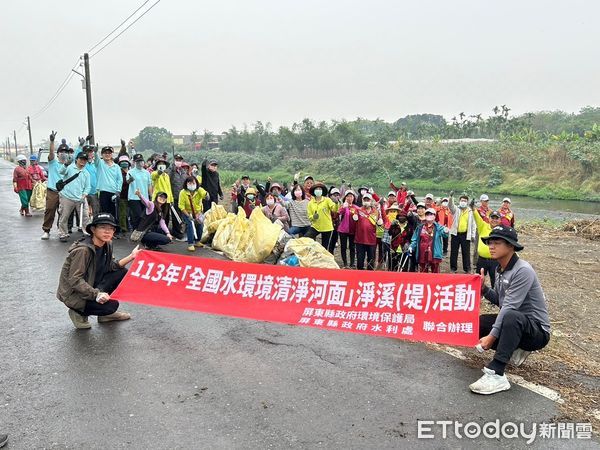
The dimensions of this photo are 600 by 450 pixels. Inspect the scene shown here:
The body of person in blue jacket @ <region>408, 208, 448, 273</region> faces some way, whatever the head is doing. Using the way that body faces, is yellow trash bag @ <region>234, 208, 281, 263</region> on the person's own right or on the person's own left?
on the person's own right

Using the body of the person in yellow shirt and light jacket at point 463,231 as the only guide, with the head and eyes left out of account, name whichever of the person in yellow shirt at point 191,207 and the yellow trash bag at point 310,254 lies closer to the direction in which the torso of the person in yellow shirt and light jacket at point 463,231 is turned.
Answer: the yellow trash bag

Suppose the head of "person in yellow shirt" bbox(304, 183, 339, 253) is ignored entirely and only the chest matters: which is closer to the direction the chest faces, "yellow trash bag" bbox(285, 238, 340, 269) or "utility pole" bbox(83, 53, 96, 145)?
the yellow trash bag

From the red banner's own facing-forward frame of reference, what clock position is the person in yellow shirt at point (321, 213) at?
The person in yellow shirt is roughly at 6 o'clock from the red banner.

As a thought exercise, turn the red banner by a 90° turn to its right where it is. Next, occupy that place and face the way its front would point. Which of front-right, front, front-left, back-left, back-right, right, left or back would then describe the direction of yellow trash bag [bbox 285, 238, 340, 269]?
right

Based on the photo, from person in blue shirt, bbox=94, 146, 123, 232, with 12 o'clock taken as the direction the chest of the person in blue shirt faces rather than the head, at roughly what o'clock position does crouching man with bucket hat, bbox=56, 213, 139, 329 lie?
The crouching man with bucket hat is roughly at 12 o'clock from the person in blue shirt.

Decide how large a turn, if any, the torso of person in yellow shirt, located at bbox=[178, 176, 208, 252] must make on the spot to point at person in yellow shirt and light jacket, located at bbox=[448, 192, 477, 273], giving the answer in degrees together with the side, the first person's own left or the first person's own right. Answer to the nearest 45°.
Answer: approximately 45° to the first person's own left
